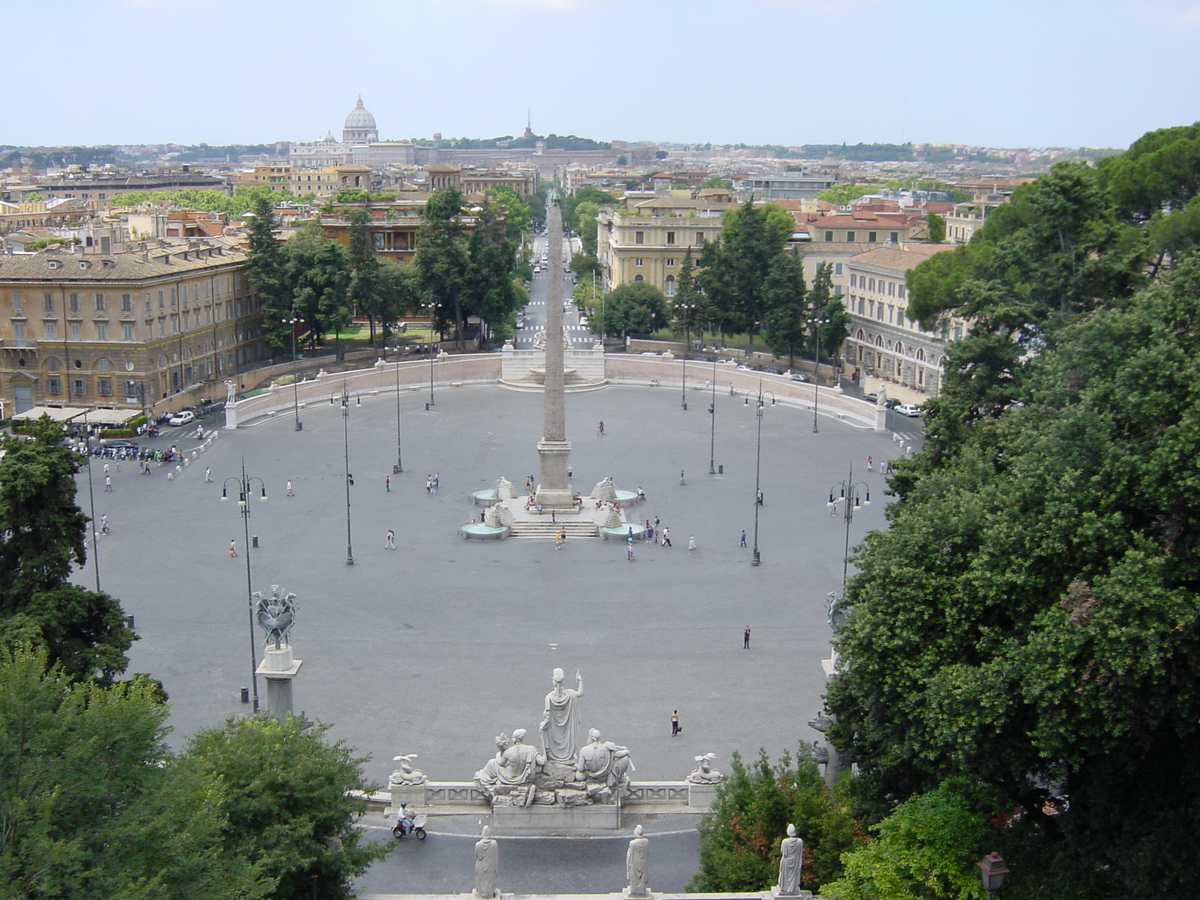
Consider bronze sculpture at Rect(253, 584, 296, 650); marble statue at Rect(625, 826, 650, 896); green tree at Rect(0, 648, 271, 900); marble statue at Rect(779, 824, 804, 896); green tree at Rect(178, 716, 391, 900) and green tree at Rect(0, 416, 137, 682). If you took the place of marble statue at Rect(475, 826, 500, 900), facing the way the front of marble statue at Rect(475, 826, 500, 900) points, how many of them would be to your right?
2

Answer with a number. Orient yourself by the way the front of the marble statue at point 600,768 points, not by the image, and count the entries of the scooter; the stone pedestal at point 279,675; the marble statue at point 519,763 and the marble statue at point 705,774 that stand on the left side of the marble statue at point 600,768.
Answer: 3

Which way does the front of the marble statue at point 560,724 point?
away from the camera

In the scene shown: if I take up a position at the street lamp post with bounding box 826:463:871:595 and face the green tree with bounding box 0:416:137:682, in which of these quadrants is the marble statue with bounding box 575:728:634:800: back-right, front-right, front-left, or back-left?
front-left

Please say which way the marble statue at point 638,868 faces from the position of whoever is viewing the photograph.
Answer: facing away from the viewer

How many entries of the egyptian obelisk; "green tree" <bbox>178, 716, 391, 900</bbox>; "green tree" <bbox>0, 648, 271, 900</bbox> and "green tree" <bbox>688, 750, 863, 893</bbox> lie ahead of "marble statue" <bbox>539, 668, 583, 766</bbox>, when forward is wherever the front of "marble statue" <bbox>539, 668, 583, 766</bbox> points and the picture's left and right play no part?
1

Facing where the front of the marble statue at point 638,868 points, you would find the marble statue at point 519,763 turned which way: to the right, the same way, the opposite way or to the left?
the same way

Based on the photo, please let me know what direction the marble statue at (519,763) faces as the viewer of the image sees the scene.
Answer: facing away from the viewer

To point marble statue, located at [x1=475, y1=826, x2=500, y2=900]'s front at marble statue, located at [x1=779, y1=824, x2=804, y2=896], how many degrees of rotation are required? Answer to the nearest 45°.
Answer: approximately 90° to its right

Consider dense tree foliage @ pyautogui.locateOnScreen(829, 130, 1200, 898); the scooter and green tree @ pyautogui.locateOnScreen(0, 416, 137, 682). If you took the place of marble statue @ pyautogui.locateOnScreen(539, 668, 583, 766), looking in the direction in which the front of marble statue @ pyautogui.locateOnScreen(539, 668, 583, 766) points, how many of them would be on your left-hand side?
2

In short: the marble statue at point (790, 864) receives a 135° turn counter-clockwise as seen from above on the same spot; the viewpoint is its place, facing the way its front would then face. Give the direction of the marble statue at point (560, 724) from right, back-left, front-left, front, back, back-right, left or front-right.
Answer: right

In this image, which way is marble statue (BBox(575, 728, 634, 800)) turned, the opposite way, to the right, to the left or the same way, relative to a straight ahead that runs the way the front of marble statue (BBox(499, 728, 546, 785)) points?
the same way

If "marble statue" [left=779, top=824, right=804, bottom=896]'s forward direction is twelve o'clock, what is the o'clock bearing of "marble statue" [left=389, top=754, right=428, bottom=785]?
"marble statue" [left=389, top=754, right=428, bottom=785] is roughly at 10 o'clock from "marble statue" [left=779, top=824, right=804, bottom=896].

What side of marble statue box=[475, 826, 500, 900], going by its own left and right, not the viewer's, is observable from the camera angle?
back

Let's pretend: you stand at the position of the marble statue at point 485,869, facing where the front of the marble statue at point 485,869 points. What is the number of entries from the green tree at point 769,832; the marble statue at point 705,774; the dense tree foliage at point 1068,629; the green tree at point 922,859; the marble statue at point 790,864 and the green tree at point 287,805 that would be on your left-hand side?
1

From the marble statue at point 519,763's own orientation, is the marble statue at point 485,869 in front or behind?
behind

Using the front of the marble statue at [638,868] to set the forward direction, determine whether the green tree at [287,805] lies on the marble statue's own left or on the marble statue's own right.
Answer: on the marble statue's own left

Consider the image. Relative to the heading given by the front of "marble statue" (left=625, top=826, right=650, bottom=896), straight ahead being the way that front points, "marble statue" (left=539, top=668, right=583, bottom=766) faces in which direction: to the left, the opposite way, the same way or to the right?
the same way

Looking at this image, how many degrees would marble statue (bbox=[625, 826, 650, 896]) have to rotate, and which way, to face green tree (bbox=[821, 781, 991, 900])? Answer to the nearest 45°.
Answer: approximately 90° to its right

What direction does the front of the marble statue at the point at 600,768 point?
away from the camera

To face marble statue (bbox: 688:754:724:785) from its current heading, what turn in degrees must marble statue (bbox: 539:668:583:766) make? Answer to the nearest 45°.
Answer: approximately 45° to its right

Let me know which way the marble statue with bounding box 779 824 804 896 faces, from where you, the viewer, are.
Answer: facing away from the viewer
